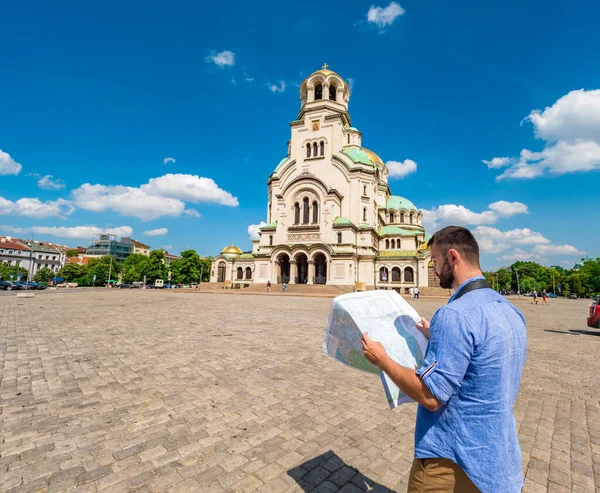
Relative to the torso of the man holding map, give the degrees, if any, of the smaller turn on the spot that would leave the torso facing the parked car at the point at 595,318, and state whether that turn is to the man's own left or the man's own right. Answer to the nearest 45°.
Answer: approximately 45° to the man's own right

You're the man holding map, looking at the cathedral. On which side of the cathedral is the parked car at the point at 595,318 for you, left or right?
right

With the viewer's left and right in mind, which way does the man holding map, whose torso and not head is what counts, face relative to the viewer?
facing away from the viewer and to the left of the viewer

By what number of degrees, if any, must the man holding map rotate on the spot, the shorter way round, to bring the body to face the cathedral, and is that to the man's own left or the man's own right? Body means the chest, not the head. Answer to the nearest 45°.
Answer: approximately 45° to the man's own right

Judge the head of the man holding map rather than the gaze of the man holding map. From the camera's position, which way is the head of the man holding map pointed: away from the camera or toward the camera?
away from the camera

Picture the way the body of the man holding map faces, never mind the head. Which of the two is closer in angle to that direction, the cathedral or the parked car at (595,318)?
the cathedral
